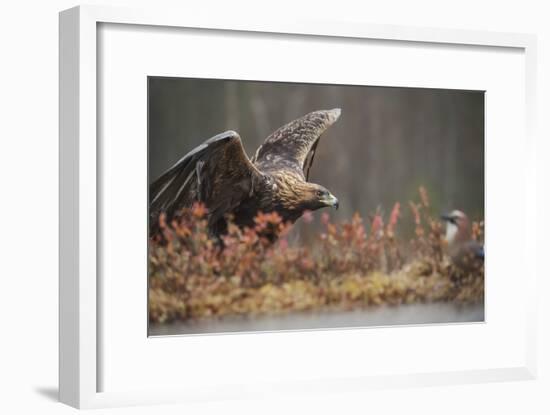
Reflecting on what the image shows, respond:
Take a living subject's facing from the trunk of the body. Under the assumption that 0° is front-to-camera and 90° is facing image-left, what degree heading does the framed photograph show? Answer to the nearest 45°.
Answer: approximately 315°
